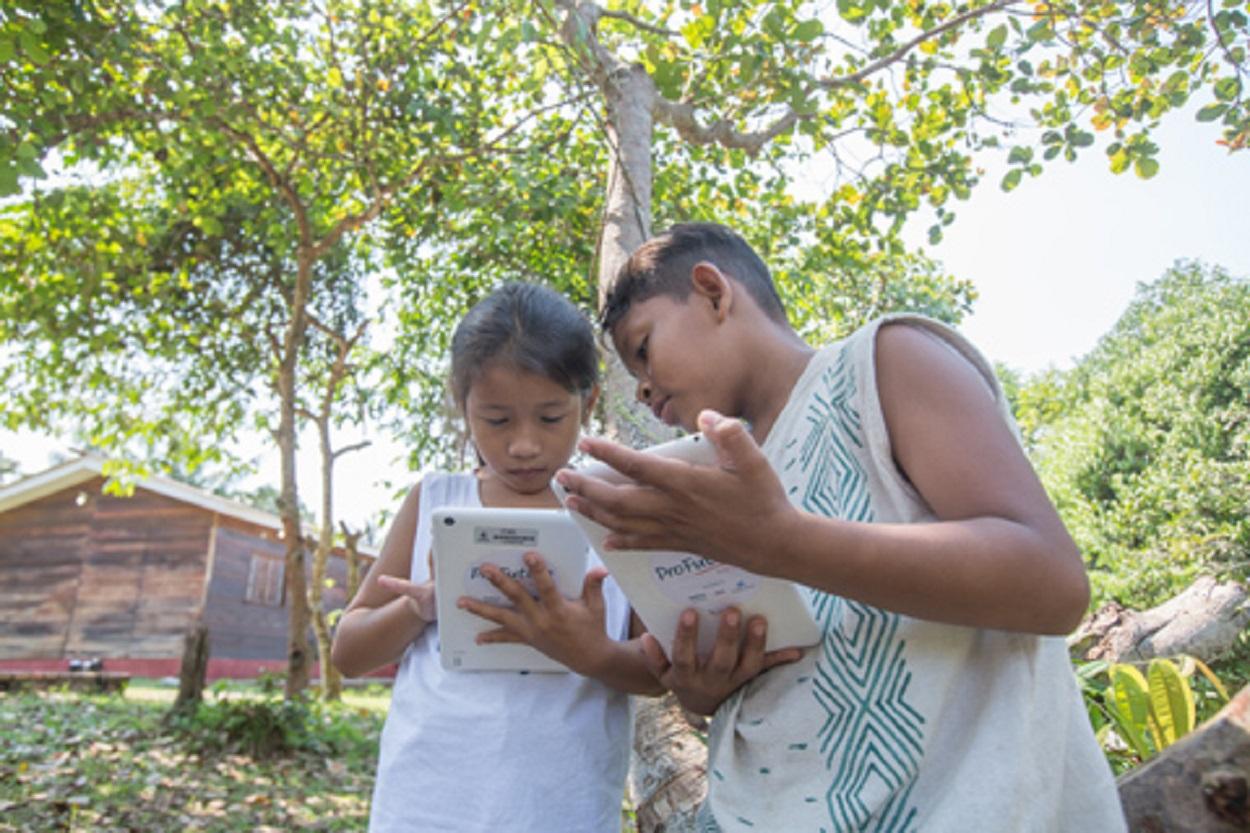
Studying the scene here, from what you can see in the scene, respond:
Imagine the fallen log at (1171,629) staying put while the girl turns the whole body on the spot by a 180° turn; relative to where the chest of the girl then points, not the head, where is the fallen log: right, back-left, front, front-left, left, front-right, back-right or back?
front-right

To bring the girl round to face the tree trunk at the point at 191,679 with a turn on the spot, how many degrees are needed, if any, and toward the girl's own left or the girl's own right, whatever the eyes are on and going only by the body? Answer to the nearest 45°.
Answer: approximately 180°

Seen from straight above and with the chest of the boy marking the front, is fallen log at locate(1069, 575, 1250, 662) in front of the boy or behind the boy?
behind

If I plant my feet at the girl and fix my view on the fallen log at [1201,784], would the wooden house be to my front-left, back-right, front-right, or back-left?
back-left

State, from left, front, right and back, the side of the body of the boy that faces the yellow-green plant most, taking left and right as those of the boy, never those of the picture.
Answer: back

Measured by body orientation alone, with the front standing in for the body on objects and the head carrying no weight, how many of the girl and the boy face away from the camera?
0

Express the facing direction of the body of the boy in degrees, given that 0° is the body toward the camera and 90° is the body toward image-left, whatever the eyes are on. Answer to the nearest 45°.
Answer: approximately 45°

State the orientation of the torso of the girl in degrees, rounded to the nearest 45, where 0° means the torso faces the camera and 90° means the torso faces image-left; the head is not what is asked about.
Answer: approximately 0°

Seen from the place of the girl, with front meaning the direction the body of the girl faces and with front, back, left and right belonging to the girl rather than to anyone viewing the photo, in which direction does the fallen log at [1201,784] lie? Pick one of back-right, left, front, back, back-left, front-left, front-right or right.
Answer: front-left

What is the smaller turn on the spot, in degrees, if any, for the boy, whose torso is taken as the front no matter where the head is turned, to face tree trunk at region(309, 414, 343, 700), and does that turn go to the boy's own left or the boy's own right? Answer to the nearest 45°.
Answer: approximately 90° to the boy's own right

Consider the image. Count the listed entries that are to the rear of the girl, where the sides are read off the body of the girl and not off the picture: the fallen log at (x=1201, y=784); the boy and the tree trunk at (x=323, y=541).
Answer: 1
